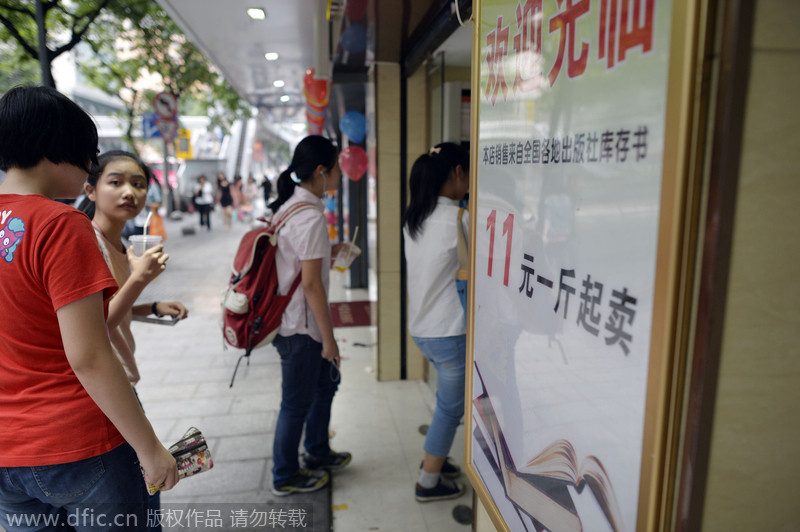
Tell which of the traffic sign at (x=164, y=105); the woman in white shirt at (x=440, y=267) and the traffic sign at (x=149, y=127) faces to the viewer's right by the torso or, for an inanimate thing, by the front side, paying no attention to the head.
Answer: the woman in white shirt

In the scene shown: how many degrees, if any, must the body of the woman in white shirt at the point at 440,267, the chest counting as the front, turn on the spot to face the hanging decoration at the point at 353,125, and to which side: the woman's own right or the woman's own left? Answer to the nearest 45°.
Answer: approximately 90° to the woman's own left

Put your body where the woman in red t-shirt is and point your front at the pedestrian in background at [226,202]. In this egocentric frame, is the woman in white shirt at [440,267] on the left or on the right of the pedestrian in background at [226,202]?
right

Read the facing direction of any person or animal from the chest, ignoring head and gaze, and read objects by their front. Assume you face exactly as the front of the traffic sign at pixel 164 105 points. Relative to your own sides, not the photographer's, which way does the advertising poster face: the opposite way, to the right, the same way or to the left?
to the right

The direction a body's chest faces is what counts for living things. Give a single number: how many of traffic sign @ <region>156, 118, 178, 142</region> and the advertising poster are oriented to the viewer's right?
0

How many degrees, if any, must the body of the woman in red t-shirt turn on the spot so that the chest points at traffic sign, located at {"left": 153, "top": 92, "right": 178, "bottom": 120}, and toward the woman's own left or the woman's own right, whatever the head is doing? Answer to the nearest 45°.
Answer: approximately 45° to the woman's own left

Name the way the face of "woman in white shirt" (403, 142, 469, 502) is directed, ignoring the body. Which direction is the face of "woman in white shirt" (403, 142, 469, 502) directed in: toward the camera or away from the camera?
away from the camera

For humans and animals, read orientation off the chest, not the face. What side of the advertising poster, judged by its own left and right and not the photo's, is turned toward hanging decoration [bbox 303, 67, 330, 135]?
right

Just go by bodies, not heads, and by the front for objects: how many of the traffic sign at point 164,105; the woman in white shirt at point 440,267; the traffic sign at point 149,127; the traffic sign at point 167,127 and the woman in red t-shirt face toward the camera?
3

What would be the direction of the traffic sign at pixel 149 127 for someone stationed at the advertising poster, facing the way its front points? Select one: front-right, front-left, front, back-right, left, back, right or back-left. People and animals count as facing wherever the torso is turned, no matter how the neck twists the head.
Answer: right

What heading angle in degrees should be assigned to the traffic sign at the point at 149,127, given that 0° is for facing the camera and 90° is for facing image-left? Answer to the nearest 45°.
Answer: approximately 0°

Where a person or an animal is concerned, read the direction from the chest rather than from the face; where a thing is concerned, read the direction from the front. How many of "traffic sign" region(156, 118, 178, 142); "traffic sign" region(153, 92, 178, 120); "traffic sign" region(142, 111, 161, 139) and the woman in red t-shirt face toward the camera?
3

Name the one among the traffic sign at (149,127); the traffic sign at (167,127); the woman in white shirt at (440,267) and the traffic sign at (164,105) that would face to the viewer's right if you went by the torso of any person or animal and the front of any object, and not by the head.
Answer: the woman in white shirt
